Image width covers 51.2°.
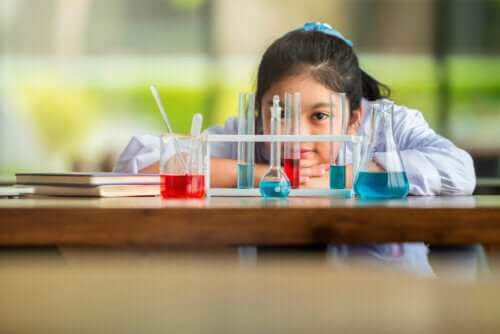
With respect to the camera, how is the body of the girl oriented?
toward the camera

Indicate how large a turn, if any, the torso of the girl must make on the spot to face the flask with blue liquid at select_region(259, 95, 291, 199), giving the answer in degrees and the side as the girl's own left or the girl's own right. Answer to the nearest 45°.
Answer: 0° — they already face it

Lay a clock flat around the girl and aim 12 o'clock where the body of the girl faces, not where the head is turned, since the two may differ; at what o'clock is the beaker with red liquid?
The beaker with red liquid is roughly at 1 o'clock from the girl.

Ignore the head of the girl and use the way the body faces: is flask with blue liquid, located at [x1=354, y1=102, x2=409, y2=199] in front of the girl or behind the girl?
in front
